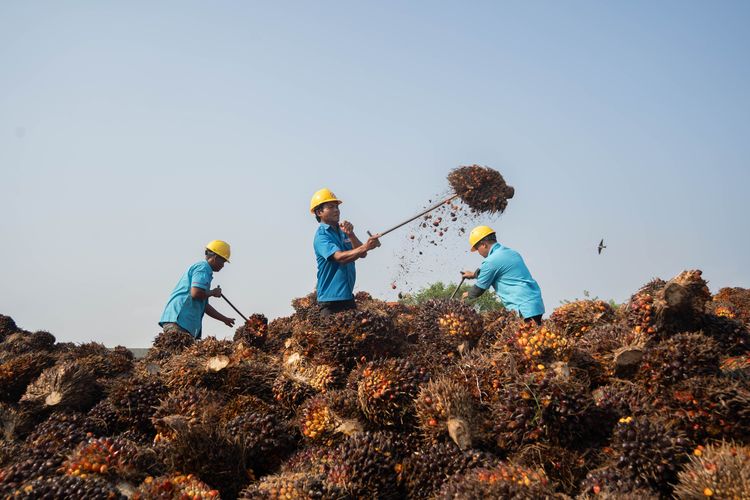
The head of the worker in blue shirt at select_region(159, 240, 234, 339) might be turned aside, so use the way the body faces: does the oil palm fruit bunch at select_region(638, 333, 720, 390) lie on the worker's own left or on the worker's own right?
on the worker's own right

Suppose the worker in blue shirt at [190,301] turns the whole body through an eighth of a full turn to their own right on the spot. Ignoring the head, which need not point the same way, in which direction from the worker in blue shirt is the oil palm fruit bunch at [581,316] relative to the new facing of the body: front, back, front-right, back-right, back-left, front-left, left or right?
front

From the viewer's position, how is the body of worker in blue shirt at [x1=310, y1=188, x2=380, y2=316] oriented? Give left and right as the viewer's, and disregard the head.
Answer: facing the viewer and to the right of the viewer

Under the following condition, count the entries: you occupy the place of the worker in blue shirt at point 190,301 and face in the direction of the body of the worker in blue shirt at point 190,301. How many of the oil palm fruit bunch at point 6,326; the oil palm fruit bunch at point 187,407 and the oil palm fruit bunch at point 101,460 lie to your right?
2

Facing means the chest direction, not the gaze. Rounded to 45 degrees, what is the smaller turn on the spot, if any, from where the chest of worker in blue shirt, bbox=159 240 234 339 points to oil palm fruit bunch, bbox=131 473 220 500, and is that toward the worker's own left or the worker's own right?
approximately 90° to the worker's own right

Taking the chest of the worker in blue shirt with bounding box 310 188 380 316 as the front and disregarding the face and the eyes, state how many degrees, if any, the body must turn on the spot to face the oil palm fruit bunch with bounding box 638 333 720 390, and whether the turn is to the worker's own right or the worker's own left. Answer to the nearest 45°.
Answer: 0° — they already face it

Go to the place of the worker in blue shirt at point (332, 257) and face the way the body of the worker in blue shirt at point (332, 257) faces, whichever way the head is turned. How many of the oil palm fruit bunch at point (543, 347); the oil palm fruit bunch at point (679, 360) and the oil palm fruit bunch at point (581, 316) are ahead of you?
3

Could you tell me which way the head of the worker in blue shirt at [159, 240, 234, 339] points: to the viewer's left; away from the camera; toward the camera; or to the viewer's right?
to the viewer's right

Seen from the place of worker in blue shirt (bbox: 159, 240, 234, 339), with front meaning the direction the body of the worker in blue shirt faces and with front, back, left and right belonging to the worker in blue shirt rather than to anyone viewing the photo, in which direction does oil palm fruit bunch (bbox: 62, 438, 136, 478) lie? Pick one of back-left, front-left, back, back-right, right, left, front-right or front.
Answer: right

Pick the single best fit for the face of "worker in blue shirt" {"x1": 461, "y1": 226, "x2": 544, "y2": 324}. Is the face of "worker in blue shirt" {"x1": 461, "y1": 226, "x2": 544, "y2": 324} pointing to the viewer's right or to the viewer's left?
to the viewer's left

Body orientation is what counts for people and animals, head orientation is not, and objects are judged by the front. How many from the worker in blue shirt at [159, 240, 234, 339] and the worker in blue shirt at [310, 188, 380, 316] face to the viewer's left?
0

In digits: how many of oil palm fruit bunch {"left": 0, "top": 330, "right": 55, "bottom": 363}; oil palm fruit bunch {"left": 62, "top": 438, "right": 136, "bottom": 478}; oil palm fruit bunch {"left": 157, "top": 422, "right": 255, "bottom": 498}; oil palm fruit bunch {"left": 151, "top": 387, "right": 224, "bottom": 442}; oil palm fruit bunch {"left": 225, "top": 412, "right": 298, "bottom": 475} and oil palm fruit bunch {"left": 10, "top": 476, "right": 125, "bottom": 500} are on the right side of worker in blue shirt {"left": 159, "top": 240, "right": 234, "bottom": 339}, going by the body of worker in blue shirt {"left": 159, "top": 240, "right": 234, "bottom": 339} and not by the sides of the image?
5

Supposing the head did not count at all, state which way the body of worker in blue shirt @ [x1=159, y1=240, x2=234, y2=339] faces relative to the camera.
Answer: to the viewer's right

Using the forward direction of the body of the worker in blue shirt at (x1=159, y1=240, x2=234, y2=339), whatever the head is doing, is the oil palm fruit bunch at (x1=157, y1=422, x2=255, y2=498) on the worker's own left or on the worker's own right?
on the worker's own right

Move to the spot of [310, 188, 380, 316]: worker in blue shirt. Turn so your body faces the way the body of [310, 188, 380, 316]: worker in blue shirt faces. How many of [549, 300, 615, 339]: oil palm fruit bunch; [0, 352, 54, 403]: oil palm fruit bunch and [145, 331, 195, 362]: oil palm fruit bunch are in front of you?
1

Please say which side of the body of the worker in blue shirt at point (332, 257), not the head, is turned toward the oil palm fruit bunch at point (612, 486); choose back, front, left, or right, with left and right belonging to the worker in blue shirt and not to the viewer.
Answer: front

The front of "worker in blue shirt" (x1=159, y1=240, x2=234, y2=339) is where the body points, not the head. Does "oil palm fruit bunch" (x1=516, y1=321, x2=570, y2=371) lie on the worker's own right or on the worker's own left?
on the worker's own right
